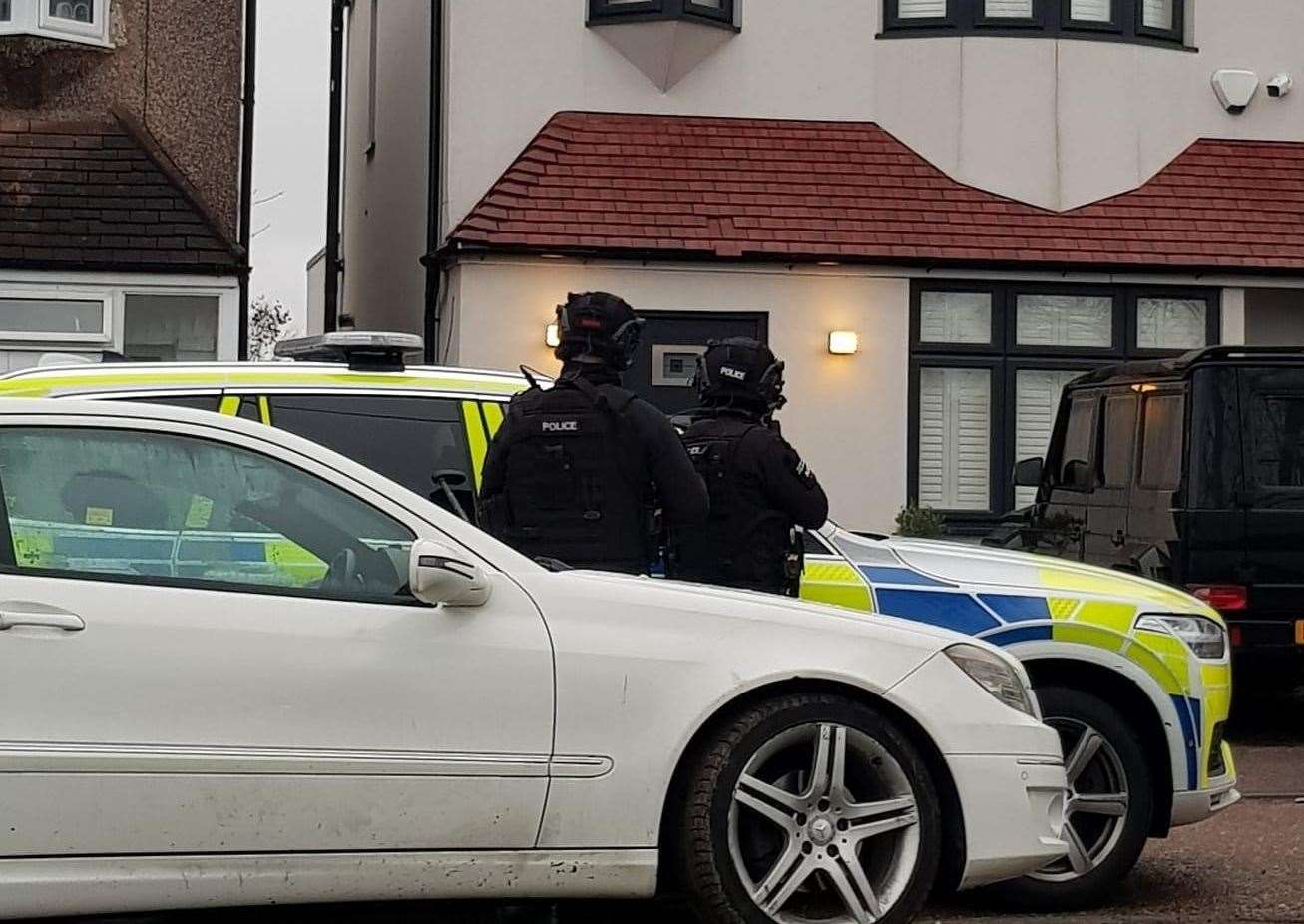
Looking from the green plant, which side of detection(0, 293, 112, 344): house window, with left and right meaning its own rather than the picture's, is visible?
left

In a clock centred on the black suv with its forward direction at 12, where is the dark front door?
The dark front door is roughly at 12 o'clock from the black suv.

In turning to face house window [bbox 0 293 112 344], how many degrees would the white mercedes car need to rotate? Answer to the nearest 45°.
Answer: approximately 90° to its left

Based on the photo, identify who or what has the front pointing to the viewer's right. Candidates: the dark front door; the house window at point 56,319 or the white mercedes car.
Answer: the white mercedes car

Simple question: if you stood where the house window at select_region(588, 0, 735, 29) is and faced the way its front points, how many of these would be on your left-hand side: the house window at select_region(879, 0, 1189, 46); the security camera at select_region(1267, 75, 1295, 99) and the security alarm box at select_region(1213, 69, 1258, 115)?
3

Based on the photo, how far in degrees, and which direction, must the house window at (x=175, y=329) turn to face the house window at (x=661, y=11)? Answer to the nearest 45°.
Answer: approximately 90° to its left

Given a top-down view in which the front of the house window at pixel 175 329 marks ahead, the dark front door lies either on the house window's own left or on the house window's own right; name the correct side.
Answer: on the house window's own left

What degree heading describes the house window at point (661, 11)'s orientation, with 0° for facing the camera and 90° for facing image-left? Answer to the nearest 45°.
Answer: approximately 0°

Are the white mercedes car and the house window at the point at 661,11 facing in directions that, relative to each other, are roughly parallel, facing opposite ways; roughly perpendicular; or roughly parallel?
roughly perpendicular

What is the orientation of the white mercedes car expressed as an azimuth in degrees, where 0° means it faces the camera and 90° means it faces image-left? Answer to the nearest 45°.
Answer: approximately 270°

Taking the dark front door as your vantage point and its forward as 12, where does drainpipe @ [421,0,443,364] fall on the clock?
The drainpipe is roughly at 4 o'clock from the dark front door.

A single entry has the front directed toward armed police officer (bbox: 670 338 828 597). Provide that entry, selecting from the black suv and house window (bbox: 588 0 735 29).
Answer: the house window
